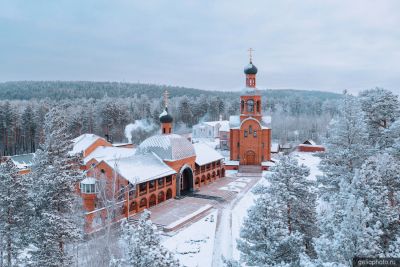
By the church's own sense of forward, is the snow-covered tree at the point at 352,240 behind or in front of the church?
in front

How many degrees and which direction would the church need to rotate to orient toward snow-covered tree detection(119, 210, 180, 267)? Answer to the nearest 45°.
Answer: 0° — it already faces it

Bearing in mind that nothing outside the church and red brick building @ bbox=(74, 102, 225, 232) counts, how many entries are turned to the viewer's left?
0

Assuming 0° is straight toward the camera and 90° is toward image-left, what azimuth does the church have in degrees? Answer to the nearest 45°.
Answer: approximately 0°

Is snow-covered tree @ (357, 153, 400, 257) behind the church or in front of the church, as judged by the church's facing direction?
in front

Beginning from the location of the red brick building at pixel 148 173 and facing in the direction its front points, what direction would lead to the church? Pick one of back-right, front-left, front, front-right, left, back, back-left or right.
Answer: left

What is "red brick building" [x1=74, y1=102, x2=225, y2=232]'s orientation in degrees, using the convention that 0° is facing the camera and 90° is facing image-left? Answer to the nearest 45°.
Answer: approximately 315°

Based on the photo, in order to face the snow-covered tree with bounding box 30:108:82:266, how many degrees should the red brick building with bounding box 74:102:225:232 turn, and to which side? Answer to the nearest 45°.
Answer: approximately 45° to its right

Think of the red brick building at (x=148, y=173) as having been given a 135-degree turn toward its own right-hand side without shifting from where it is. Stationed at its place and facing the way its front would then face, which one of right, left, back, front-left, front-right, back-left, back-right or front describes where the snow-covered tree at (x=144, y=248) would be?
left
